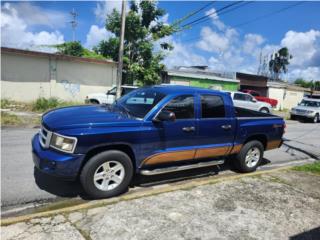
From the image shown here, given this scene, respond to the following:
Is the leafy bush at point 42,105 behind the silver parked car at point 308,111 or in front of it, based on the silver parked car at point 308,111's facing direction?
in front

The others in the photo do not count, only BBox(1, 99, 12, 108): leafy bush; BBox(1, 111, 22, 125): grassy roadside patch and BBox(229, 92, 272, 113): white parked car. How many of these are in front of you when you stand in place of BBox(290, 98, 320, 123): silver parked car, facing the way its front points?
3

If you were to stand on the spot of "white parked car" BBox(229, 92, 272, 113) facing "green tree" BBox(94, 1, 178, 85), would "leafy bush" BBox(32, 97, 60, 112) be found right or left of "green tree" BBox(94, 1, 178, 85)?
left

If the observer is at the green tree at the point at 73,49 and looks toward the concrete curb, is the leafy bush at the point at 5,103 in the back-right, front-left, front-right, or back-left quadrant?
front-right

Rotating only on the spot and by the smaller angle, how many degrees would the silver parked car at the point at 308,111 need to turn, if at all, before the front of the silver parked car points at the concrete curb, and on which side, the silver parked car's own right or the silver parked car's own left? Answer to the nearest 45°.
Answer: approximately 45° to the silver parked car's own left

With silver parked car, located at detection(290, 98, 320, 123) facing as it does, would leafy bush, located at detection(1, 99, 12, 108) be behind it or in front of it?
in front

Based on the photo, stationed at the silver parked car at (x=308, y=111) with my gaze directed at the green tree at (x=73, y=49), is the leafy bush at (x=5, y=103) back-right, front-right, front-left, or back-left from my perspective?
front-left

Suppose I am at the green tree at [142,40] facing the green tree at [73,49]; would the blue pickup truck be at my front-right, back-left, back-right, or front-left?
back-left

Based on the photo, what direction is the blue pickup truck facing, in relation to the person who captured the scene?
facing the viewer and to the left of the viewer

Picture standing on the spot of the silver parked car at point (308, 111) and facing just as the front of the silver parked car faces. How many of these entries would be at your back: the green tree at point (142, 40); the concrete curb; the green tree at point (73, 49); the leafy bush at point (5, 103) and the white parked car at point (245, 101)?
0

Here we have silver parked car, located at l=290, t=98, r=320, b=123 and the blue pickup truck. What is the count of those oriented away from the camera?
0

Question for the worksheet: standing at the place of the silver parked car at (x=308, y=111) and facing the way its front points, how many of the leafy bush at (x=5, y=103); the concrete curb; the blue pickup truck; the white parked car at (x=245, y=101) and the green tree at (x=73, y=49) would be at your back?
0

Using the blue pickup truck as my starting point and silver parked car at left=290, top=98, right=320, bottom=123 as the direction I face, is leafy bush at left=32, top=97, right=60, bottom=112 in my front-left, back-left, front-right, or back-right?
front-left

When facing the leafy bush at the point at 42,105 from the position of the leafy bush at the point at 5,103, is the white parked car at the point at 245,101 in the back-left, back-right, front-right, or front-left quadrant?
front-left
